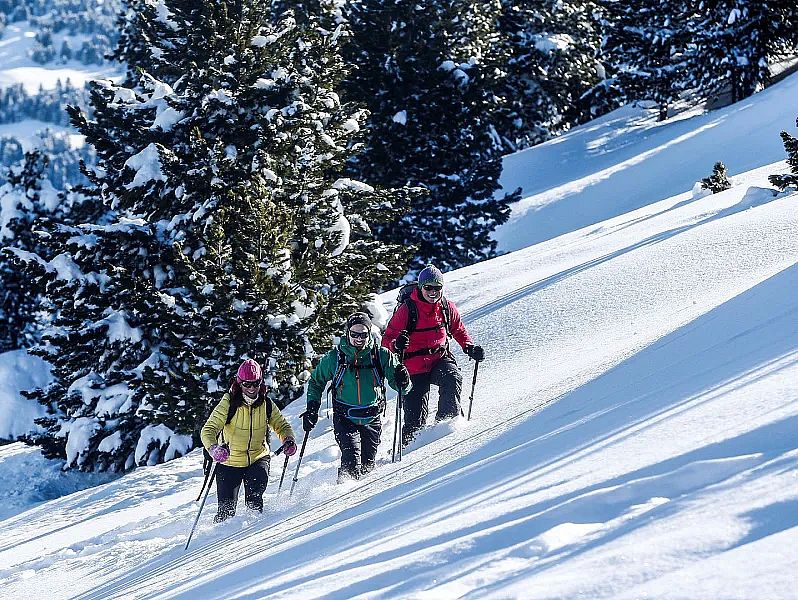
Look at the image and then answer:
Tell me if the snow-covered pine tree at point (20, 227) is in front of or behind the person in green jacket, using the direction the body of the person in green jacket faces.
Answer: behind

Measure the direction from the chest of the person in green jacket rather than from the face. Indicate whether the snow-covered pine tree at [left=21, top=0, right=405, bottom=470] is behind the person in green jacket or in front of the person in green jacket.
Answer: behind

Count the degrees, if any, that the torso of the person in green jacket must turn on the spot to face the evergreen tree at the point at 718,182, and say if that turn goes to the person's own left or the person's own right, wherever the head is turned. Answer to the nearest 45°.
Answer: approximately 135° to the person's own left

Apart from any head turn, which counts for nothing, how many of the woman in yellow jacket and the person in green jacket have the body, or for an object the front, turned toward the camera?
2

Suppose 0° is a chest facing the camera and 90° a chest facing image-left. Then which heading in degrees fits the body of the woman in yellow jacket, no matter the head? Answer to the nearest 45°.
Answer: approximately 0°

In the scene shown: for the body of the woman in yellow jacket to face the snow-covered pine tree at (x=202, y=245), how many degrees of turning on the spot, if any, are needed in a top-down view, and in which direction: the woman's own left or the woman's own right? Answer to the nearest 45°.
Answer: approximately 180°

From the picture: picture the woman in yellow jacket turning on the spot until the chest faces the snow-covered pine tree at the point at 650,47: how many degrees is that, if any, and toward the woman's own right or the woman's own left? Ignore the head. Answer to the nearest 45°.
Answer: approximately 135° to the woman's own left

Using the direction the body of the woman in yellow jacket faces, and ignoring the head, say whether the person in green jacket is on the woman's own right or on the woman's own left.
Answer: on the woman's own left

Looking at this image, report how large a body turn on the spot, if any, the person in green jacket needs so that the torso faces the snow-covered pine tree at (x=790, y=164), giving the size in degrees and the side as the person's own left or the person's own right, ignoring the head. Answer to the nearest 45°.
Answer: approximately 135° to the person's own left
